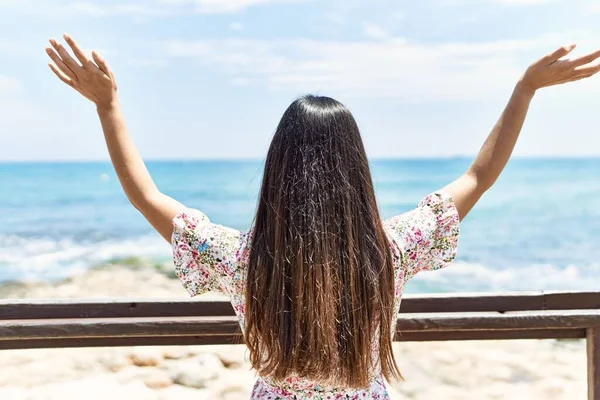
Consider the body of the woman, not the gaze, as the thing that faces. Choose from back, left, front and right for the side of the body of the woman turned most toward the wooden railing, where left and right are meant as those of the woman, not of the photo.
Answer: front

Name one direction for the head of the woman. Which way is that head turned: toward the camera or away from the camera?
away from the camera

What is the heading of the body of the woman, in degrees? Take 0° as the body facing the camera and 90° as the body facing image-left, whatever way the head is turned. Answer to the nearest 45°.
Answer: approximately 180°
